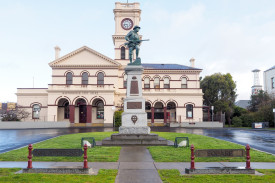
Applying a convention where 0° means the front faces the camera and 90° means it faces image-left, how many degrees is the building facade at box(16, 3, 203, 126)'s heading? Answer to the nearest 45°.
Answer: approximately 0°

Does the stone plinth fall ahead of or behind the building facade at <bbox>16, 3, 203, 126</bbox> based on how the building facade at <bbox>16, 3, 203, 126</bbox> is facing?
ahead

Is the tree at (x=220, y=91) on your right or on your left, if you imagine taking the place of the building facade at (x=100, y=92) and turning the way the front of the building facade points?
on your left

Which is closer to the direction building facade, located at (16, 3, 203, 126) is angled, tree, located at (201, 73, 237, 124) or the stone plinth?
the stone plinth
